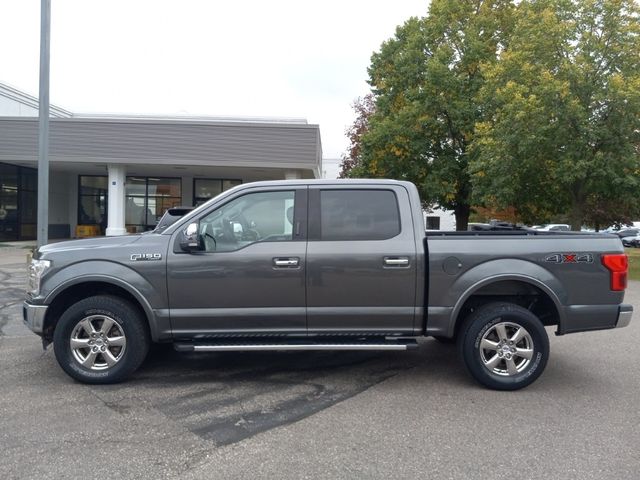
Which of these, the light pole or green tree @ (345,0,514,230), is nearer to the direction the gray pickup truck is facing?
the light pole

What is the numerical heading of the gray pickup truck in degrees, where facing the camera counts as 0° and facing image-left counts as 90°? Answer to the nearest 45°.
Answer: approximately 90°

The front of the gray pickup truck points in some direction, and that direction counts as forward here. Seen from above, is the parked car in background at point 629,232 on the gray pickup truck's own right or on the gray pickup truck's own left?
on the gray pickup truck's own right

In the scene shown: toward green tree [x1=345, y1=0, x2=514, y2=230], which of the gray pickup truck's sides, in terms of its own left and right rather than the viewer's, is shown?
right

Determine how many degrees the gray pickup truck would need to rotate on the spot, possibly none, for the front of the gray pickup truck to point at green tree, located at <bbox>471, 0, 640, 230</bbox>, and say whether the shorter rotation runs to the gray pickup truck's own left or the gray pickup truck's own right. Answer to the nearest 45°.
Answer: approximately 135° to the gray pickup truck's own right

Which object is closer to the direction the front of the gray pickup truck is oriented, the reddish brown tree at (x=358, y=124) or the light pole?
the light pole

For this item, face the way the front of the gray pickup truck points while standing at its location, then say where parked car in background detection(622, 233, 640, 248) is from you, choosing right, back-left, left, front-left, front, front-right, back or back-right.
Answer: back-right

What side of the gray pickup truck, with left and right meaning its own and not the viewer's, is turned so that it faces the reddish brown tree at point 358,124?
right

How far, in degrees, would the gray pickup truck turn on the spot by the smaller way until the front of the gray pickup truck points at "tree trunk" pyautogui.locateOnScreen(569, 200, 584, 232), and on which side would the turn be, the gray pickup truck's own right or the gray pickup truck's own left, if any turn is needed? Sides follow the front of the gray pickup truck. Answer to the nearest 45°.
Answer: approximately 135° to the gray pickup truck's own right
